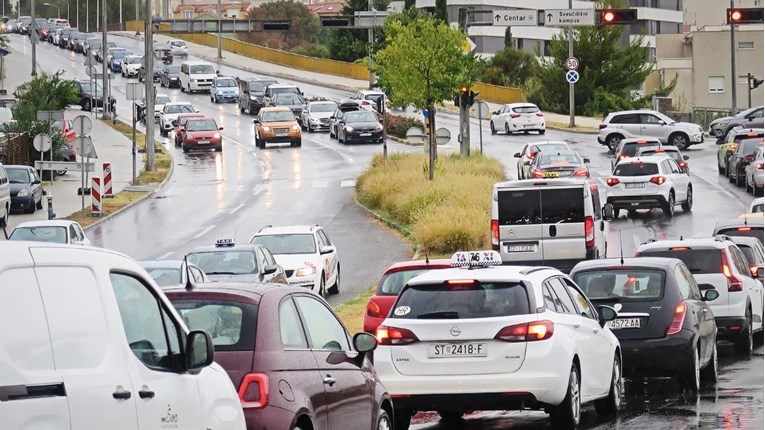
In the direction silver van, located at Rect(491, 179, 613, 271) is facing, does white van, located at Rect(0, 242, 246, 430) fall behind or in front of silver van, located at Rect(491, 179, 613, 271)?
behind

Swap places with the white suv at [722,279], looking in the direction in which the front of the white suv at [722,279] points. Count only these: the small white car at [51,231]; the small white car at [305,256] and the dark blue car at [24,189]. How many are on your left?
3

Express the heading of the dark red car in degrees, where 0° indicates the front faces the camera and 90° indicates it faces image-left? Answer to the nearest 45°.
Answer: approximately 225°

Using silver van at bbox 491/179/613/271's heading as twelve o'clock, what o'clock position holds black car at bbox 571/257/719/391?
The black car is roughly at 6 o'clock from the silver van.

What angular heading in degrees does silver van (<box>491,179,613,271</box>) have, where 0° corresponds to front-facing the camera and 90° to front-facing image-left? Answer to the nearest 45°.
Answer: approximately 180°

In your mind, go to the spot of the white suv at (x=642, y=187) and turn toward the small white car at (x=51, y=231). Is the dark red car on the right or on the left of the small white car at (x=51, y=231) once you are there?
left

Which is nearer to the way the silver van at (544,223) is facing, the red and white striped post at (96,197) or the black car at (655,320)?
the red and white striped post

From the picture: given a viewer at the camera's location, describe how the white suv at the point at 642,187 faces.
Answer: facing away from the viewer and to the right of the viewer

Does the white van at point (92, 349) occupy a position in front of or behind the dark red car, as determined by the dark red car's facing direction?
behind
